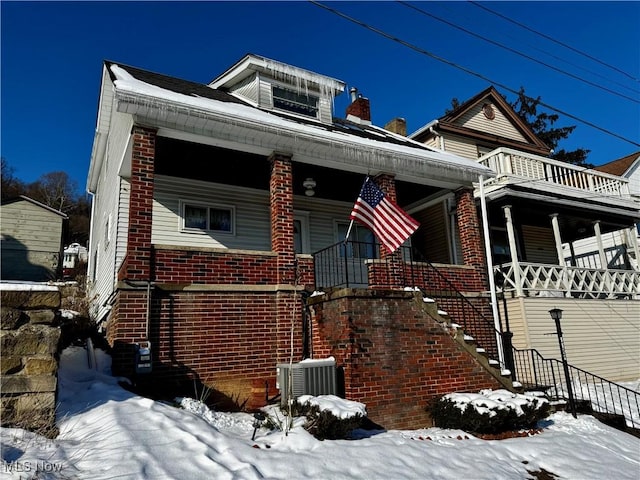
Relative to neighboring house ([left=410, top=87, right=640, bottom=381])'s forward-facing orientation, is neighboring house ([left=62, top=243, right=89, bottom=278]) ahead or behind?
behind

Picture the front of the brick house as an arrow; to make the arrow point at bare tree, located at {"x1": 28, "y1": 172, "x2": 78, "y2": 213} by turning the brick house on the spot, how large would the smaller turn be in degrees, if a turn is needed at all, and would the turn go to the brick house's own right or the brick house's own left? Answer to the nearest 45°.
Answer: approximately 180°

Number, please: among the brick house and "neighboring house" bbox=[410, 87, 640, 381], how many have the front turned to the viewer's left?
0

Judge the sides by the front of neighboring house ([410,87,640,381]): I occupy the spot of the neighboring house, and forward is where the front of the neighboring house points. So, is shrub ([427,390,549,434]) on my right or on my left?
on my right

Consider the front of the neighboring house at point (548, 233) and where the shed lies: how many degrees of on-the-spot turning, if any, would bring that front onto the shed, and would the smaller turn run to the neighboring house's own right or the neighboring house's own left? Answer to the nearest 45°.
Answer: approximately 135° to the neighboring house's own right

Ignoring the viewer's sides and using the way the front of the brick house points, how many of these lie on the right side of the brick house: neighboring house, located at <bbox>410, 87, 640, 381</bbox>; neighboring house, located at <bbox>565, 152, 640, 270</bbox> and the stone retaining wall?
1

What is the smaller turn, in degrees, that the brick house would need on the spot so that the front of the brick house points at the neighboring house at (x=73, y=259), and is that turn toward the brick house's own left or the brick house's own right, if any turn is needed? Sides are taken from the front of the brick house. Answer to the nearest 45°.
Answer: approximately 180°

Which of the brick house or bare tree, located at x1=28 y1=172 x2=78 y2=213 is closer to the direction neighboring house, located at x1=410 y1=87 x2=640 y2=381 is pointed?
the brick house

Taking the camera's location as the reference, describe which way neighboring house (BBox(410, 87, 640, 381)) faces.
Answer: facing the viewer and to the right of the viewer

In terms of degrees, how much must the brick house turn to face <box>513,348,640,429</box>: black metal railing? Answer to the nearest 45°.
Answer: approximately 45° to its left

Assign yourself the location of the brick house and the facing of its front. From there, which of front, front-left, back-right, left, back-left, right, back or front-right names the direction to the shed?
back

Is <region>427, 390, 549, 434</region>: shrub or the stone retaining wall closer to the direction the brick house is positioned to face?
the shrub

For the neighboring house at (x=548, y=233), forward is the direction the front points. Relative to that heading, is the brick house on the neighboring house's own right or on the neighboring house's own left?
on the neighboring house's own right

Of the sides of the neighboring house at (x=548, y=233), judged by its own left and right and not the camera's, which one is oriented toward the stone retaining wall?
right
